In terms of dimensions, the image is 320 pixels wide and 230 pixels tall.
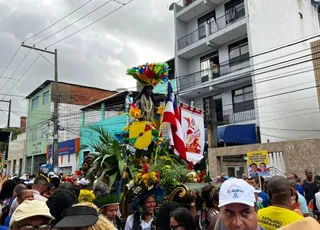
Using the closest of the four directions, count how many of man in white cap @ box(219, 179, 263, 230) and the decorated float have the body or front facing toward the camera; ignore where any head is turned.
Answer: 2

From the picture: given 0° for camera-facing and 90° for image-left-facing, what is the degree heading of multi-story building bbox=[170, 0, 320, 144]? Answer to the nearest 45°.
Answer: approximately 45°

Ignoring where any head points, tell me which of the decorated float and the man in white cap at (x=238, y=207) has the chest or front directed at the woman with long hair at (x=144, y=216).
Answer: the decorated float

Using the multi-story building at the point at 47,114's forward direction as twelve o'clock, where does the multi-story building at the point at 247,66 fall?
the multi-story building at the point at 247,66 is roughly at 9 o'clock from the multi-story building at the point at 47,114.

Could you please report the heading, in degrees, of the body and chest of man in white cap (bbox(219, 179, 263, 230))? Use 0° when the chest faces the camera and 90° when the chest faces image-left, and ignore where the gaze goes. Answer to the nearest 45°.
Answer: approximately 0°

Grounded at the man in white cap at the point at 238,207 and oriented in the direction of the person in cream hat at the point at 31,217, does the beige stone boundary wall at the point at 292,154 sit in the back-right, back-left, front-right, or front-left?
back-right
